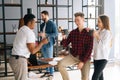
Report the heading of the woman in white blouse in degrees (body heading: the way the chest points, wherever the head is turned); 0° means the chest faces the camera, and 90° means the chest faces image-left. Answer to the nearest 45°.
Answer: approximately 90°

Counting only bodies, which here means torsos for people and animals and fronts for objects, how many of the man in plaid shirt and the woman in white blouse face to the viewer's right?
0

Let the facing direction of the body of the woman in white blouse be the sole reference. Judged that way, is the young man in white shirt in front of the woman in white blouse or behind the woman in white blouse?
in front

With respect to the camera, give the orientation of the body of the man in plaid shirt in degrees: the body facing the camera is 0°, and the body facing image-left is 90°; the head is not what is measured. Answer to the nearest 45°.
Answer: approximately 45°
